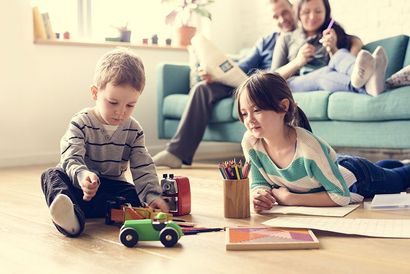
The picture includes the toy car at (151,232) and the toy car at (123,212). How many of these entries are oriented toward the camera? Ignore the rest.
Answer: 0

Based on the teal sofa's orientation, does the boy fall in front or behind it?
in front

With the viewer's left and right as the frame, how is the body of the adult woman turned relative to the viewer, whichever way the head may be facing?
facing the viewer and to the right of the viewer

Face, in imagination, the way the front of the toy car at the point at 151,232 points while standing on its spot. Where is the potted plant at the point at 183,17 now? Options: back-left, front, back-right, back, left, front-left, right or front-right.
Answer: right

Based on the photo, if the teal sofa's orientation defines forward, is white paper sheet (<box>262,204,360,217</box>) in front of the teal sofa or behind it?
in front

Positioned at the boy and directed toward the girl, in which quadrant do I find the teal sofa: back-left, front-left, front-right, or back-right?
front-left

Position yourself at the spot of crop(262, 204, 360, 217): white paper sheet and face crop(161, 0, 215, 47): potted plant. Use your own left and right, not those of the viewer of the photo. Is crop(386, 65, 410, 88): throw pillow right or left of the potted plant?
right

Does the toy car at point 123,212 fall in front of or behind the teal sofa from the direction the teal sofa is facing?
in front

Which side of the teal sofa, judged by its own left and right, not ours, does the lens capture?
front

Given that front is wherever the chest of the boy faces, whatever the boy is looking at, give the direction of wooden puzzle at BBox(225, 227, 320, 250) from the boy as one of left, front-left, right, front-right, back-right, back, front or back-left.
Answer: front-left

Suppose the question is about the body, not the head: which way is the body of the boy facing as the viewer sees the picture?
toward the camera

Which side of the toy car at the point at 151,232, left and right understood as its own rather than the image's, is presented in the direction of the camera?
left

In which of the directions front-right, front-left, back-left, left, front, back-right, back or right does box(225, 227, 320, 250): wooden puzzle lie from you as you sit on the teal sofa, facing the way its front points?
front

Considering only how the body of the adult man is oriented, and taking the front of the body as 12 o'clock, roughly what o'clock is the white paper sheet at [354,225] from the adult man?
The white paper sheet is roughly at 10 o'clock from the adult man.

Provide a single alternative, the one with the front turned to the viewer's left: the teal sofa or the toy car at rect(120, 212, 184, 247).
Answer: the toy car
